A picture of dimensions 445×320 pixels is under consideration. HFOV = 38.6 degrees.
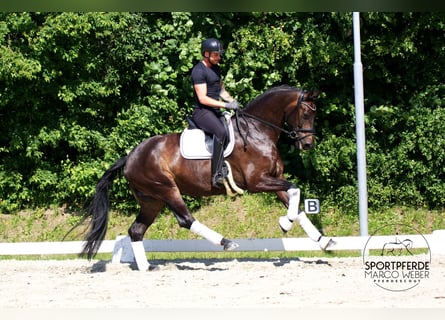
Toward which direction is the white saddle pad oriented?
to the viewer's right

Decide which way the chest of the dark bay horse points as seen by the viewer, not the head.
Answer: to the viewer's right
